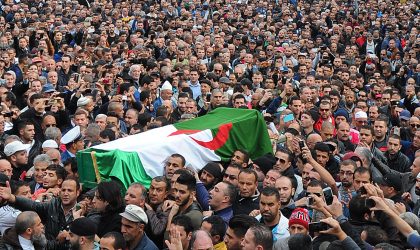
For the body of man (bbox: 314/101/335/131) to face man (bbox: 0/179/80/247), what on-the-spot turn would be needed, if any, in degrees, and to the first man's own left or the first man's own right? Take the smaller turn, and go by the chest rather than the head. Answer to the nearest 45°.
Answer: approximately 45° to the first man's own right

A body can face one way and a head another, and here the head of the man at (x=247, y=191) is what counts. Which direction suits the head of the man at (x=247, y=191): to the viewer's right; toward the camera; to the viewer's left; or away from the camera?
toward the camera

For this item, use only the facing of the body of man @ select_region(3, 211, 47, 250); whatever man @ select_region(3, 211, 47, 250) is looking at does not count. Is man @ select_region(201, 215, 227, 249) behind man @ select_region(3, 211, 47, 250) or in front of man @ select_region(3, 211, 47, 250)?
in front

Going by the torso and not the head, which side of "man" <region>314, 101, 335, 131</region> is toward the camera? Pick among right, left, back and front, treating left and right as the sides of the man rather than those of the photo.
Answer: front

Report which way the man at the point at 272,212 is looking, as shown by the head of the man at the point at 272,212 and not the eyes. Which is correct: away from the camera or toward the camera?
toward the camera

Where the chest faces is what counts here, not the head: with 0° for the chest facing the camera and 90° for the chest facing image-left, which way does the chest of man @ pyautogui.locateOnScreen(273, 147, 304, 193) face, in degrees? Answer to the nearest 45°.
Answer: approximately 45°

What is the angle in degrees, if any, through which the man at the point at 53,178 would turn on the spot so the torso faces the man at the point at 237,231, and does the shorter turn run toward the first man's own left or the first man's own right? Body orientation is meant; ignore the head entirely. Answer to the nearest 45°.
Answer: approximately 90° to the first man's own left

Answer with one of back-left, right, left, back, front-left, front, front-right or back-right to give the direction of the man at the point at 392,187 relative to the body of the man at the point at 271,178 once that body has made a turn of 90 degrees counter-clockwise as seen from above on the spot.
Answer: front-left

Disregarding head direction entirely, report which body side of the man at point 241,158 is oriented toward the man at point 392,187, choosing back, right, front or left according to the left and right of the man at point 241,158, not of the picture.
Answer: left

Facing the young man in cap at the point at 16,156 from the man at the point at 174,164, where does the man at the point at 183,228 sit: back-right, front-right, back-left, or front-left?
back-left

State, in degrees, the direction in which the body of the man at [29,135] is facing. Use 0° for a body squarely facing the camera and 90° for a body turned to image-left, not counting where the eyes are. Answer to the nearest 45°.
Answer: approximately 315°

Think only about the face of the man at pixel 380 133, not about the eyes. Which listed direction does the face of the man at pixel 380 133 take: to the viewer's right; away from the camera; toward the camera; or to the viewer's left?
toward the camera

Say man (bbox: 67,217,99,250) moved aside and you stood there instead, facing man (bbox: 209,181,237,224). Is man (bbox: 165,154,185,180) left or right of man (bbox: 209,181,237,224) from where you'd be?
left

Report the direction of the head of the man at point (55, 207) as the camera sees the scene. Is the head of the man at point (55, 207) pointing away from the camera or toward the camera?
toward the camera
